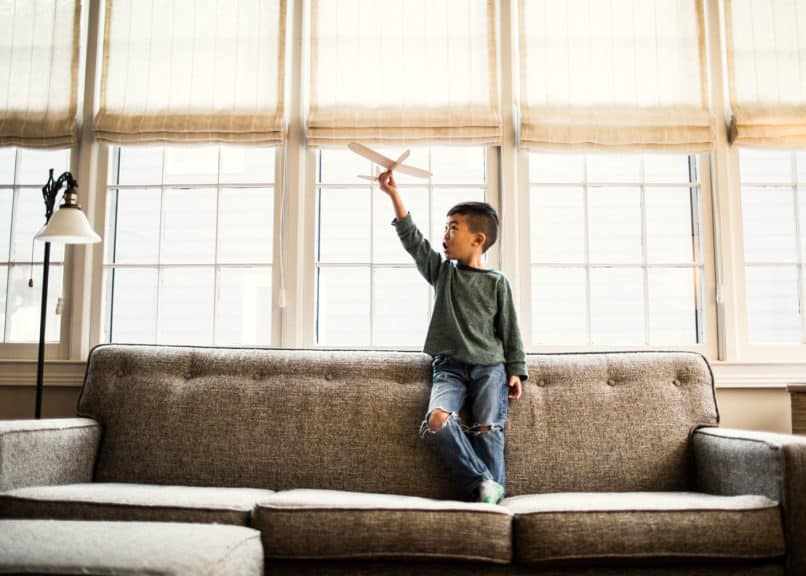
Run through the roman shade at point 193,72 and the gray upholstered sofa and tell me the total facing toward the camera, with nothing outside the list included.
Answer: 2

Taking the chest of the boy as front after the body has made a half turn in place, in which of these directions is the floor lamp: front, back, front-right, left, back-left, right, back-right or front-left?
back-left

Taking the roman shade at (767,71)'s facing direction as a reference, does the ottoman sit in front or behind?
in front

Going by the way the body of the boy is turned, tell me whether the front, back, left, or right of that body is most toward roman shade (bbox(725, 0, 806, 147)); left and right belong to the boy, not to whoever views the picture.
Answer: back

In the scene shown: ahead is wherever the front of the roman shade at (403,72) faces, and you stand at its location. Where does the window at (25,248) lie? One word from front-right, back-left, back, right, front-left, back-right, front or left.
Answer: right

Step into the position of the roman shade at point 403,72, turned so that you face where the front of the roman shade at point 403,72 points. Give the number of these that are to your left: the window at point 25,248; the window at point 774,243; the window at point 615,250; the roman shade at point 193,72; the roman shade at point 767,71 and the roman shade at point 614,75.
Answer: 4

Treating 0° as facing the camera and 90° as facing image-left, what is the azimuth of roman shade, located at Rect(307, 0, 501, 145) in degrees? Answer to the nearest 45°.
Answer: approximately 0°

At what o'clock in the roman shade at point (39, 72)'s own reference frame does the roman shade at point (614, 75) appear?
the roman shade at point (614, 75) is roughly at 10 o'clock from the roman shade at point (39, 72).

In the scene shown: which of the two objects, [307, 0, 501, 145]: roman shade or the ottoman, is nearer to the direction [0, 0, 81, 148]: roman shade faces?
the ottoman

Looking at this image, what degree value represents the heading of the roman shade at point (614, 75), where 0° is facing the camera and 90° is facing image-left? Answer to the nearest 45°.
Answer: approximately 0°

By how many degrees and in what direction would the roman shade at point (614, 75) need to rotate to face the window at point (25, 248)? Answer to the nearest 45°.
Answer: approximately 90° to its right

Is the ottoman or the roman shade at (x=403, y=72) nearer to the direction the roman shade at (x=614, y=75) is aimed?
the ottoman
